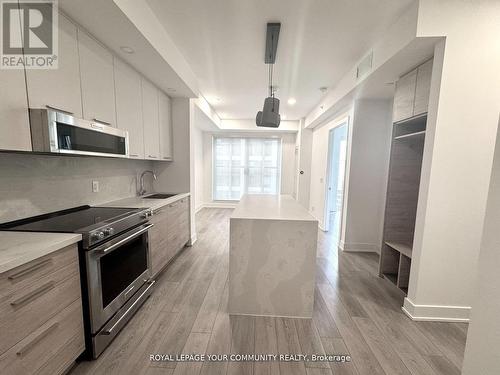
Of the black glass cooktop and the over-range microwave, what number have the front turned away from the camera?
0

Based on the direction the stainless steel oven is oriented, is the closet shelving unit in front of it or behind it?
in front

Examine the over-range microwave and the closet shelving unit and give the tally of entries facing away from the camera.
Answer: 0

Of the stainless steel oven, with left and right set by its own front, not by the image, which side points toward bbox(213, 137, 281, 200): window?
left

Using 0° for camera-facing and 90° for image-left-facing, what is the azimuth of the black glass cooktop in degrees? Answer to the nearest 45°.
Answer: approximately 315°

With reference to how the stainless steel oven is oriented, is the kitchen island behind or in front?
in front

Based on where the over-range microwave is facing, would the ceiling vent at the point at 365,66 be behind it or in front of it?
in front

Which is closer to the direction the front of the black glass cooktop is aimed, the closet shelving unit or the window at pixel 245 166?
the closet shelving unit

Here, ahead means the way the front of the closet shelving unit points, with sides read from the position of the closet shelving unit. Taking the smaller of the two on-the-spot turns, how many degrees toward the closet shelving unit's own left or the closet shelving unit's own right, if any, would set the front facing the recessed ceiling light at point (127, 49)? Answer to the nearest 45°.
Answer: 0° — it already faces it

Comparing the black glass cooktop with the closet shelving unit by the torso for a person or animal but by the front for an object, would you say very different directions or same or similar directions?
very different directions

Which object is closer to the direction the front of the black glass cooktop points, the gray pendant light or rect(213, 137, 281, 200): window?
the gray pendant light

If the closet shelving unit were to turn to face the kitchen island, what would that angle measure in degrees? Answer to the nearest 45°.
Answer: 0° — it already faces it
